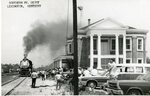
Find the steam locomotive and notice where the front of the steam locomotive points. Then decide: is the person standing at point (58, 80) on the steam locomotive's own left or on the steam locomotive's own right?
on the steam locomotive's own left

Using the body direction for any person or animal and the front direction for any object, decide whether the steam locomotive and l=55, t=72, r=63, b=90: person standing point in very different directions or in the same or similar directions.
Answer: very different directions

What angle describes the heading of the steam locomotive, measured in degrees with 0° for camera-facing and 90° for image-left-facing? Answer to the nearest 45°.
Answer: approximately 0°
